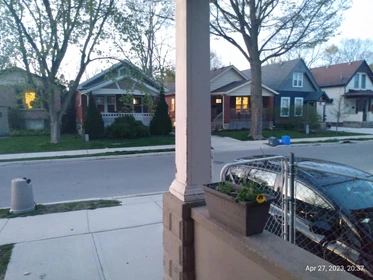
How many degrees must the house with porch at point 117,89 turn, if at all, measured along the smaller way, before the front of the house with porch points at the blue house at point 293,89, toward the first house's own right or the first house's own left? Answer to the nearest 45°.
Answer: approximately 90° to the first house's own left

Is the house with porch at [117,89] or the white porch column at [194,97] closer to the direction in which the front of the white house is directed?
the white porch column

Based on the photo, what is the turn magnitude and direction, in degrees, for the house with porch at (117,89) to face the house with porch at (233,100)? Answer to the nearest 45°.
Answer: approximately 90° to its left

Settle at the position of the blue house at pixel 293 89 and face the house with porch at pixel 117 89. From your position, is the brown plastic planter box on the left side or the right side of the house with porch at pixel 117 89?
left

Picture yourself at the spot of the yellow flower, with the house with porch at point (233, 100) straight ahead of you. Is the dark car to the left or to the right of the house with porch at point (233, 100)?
right

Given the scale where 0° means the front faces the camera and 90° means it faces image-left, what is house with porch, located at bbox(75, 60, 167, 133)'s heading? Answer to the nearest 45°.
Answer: approximately 0°

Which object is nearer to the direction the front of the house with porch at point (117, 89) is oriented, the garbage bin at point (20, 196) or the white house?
the garbage bin

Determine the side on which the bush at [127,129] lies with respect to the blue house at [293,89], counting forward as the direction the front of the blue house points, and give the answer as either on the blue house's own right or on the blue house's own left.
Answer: on the blue house's own right

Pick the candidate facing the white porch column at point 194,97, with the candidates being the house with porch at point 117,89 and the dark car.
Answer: the house with porch
